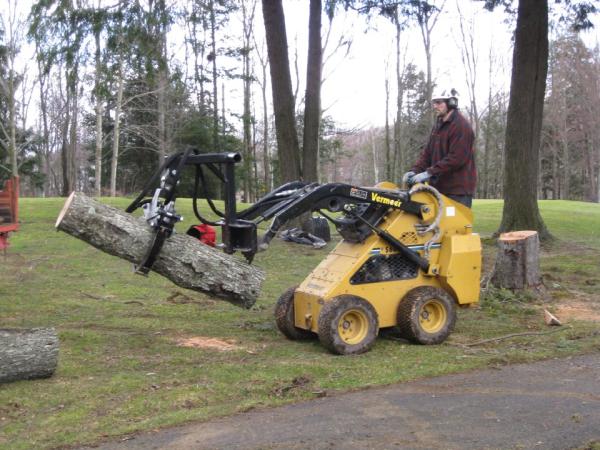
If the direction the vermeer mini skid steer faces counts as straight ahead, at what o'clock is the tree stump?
The tree stump is roughly at 6 o'clock from the vermeer mini skid steer.

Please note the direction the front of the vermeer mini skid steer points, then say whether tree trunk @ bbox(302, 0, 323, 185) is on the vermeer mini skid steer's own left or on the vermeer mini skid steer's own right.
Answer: on the vermeer mini skid steer's own right

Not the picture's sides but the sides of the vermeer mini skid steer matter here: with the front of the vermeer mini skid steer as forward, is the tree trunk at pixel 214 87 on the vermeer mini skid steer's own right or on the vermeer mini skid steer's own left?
on the vermeer mini skid steer's own right

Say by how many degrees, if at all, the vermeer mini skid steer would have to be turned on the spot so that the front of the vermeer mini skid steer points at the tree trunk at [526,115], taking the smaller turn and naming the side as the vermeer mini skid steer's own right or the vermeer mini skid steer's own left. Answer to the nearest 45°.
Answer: approximately 180°

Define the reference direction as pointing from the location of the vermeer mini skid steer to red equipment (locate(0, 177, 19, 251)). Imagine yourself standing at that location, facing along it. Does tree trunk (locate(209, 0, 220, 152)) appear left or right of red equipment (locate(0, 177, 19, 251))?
right

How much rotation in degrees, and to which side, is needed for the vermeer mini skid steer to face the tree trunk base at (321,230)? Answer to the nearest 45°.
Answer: approximately 135° to its right

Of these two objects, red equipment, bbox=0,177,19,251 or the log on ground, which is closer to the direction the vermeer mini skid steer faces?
the log on ground

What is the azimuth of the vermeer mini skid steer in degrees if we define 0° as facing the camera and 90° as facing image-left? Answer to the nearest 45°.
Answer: approximately 45°
